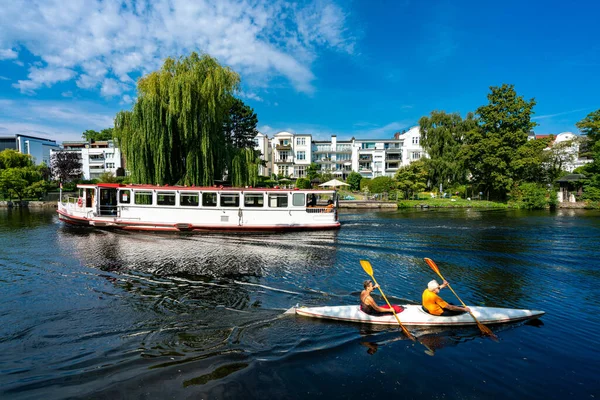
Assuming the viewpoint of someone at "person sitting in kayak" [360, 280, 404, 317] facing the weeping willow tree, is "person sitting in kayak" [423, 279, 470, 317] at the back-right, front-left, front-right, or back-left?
back-right

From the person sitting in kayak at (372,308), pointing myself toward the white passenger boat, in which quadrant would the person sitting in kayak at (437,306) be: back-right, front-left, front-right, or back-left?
back-right

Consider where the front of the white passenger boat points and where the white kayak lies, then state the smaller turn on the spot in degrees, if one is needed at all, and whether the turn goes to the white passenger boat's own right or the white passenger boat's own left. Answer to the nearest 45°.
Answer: approximately 90° to the white passenger boat's own left

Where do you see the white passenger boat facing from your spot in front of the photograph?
facing to the left of the viewer
